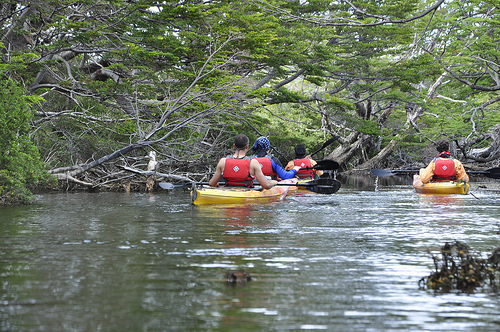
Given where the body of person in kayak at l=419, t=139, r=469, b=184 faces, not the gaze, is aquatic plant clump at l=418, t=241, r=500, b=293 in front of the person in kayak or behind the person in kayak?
behind

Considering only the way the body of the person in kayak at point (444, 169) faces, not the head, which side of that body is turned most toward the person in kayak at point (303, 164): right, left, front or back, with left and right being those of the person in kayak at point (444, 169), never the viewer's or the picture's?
left

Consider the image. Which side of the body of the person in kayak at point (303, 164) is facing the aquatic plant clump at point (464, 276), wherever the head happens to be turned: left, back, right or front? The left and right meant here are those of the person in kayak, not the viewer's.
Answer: back

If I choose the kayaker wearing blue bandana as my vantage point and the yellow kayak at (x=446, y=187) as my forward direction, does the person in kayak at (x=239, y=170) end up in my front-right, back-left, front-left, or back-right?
back-right

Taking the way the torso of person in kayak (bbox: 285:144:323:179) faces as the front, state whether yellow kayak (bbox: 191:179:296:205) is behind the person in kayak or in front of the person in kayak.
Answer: behind

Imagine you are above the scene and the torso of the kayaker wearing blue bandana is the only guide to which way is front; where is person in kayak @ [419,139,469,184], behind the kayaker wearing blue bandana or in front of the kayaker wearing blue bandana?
in front

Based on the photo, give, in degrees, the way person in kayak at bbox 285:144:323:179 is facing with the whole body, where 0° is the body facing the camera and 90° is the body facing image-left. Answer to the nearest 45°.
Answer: approximately 180°

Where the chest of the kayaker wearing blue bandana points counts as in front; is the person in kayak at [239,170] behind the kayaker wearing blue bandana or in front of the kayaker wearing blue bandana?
behind

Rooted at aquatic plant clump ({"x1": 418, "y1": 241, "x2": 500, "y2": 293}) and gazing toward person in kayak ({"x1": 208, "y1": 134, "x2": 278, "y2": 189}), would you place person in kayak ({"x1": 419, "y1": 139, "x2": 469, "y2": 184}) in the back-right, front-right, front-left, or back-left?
front-right

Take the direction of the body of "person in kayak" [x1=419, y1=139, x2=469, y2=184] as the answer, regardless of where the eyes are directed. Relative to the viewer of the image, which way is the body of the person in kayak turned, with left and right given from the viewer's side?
facing away from the viewer

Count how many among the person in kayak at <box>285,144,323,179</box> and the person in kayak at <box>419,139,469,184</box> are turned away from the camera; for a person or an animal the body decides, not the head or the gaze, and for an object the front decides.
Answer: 2

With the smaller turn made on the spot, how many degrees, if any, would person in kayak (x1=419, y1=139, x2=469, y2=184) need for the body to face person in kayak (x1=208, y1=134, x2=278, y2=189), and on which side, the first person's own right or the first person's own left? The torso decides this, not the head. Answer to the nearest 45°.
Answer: approximately 135° to the first person's own left

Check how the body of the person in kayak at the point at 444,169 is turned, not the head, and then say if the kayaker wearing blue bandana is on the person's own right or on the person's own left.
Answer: on the person's own left

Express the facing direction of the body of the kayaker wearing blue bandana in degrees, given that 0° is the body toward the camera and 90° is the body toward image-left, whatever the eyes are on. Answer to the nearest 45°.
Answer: approximately 225°
